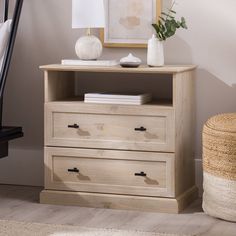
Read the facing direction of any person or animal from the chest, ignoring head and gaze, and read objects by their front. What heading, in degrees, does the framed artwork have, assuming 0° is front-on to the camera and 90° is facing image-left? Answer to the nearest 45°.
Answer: approximately 0°

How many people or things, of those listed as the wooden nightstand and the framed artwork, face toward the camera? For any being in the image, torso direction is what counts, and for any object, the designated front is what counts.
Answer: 2

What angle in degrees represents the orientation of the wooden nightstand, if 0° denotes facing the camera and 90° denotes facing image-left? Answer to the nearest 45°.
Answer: approximately 0°
